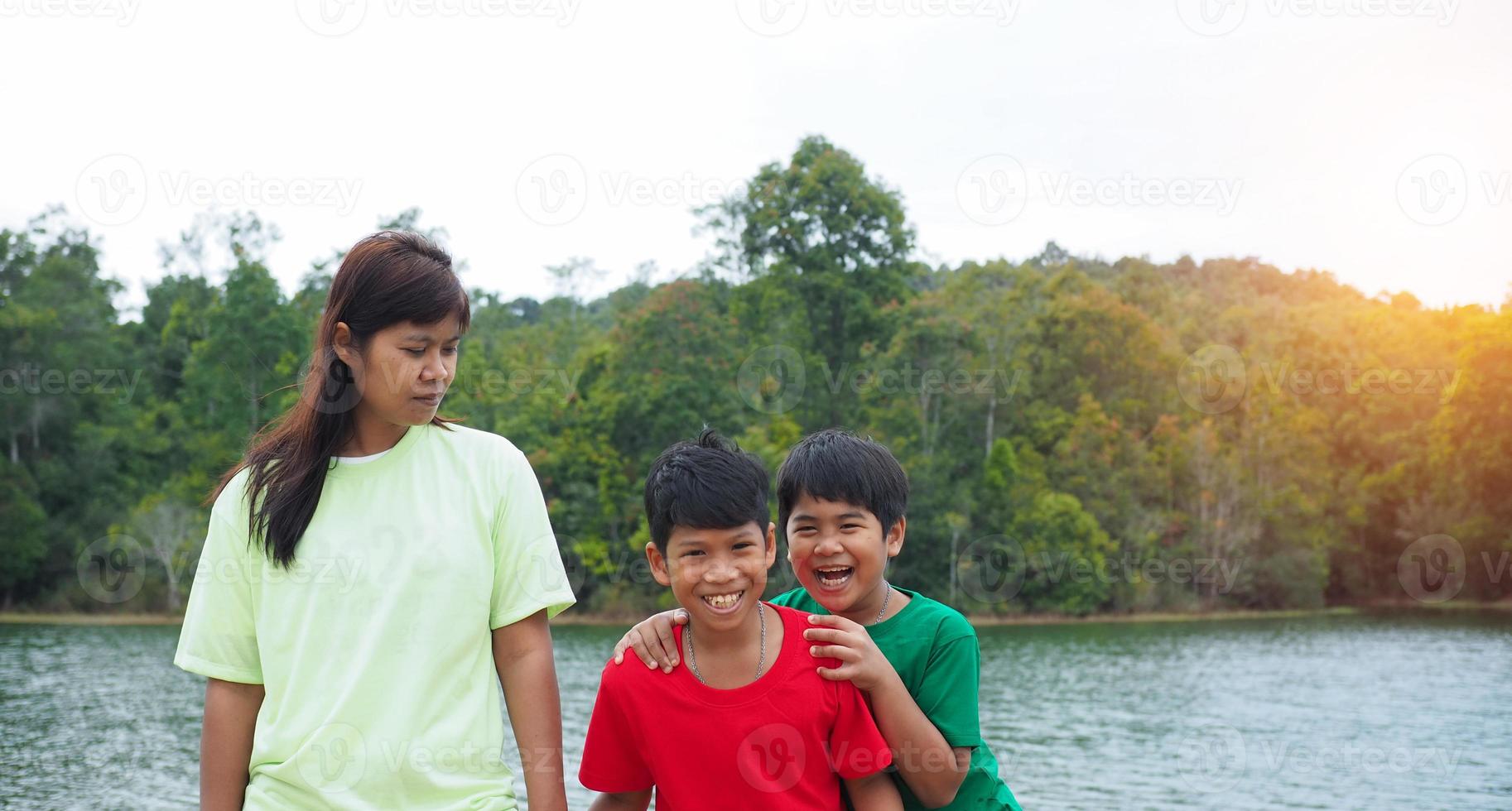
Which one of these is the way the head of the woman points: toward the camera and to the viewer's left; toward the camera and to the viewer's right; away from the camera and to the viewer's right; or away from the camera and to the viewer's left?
toward the camera and to the viewer's right

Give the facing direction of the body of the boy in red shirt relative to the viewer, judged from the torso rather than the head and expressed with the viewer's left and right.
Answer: facing the viewer

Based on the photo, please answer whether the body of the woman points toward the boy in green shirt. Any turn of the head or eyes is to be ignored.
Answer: no

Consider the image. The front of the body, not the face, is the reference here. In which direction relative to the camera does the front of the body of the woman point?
toward the camera

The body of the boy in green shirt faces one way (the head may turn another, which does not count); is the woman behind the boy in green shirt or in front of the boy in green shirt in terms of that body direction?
in front

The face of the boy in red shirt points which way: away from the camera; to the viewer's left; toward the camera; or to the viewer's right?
toward the camera

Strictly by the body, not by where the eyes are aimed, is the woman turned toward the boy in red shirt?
no

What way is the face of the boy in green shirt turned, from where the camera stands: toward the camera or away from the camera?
toward the camera

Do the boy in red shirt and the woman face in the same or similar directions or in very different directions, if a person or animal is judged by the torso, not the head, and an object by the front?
same or similar directions

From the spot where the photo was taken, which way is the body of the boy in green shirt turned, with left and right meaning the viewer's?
facing the viewer and to the left of the viewer

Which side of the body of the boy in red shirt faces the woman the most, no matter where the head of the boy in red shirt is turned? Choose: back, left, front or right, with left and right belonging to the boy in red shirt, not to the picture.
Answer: right

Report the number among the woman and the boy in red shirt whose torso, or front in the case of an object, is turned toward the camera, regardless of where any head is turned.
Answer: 2
